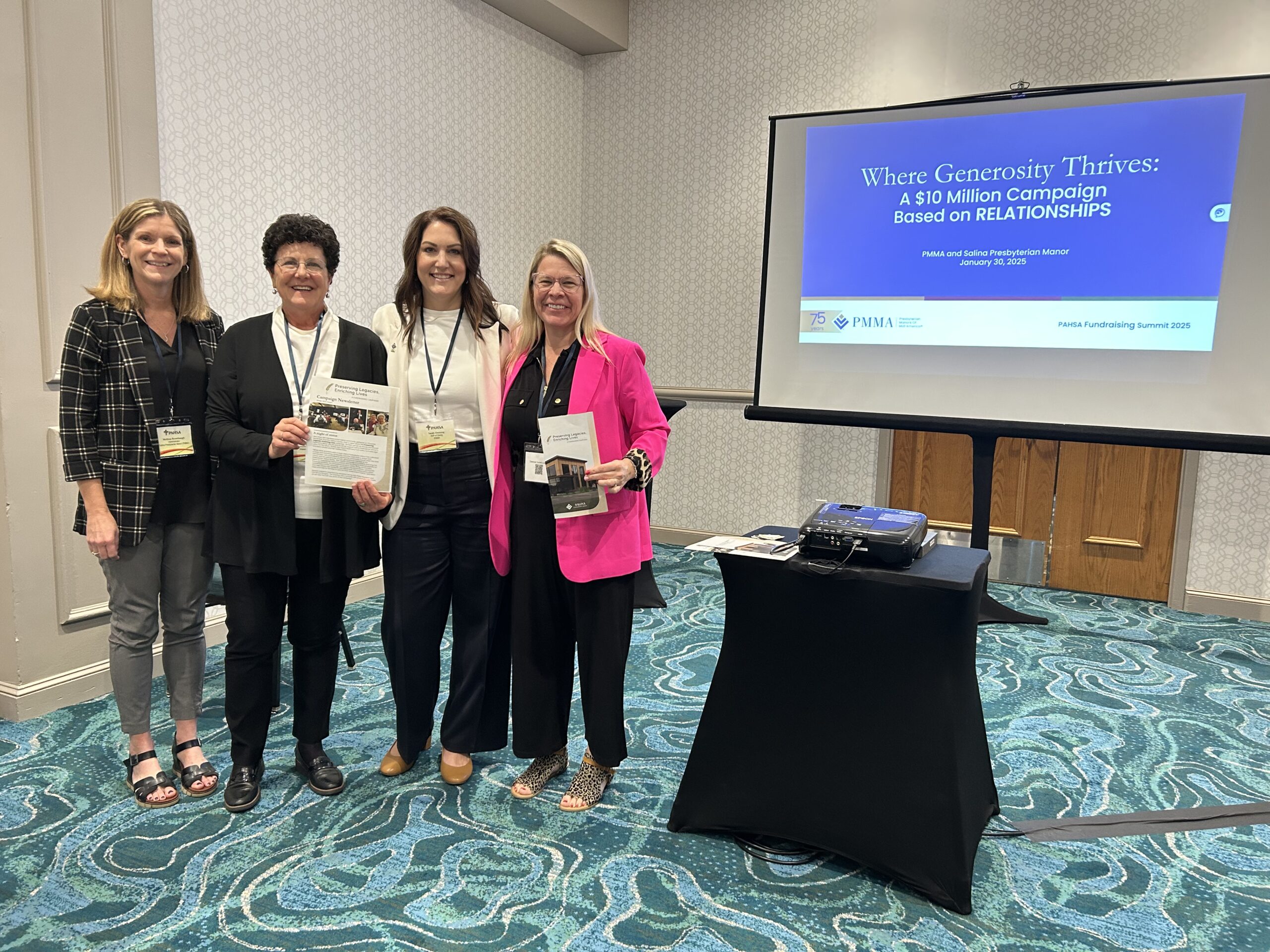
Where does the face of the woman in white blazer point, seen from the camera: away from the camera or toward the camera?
toward the camera

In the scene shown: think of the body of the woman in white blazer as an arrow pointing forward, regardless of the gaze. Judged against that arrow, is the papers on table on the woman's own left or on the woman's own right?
on the woman's own left

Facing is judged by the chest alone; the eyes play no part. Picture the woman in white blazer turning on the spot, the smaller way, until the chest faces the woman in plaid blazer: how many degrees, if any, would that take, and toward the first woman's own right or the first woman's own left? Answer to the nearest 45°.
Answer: approximately 90° to the first woman's own right

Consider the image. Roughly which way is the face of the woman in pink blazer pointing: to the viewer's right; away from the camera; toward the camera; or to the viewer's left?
toward the camera

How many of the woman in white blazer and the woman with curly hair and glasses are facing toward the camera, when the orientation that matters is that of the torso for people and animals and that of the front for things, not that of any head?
2

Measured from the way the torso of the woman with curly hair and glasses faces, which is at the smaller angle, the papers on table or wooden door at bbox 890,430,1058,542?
the papers on table

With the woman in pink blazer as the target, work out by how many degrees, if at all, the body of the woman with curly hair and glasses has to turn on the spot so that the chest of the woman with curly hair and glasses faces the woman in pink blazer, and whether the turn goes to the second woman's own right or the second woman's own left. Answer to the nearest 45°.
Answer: approximately 90° to the second woman's own left

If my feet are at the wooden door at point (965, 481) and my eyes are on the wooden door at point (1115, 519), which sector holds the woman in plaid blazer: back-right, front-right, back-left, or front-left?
back-right

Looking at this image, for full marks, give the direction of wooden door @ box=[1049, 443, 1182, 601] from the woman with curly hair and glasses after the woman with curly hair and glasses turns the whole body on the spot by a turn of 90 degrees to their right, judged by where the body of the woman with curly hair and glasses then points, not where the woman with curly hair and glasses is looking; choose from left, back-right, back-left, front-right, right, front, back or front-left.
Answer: back

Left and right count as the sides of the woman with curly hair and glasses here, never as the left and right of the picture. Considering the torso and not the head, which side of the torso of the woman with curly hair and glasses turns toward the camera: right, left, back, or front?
front

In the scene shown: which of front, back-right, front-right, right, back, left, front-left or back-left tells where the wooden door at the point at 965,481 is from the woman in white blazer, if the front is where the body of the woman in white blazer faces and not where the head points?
back-left

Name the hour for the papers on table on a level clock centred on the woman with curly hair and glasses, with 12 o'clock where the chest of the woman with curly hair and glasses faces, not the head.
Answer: The papers on table is roughly at 10 o'clock from the woman with curly hair and glasses.

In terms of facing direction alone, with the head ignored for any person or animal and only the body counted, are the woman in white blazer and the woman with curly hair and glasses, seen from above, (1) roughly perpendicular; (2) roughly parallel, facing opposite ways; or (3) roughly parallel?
roughly parallel

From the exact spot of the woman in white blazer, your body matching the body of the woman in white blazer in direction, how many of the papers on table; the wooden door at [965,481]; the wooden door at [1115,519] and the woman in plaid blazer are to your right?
1

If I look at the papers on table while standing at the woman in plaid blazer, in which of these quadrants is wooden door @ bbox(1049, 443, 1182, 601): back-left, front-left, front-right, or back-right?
front-left
